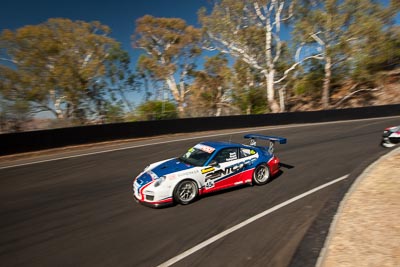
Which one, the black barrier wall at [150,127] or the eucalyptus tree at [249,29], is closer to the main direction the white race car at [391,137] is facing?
the black barrier wall

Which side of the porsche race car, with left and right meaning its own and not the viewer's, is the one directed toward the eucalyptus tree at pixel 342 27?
back

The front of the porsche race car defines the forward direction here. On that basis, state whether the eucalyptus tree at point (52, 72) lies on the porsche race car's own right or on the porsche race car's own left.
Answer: on the porsche race car's own right

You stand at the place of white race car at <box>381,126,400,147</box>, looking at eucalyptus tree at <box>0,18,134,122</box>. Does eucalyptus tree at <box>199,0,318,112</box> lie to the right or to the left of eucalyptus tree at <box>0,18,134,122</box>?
right

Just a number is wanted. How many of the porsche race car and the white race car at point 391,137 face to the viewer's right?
0

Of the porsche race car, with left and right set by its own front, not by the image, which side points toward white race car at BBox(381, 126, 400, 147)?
back

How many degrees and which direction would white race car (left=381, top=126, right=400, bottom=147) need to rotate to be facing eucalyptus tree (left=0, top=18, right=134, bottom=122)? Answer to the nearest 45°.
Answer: approximately 45° to its right

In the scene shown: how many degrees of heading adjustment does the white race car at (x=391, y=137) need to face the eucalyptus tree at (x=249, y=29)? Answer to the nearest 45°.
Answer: approximately 90° to its right

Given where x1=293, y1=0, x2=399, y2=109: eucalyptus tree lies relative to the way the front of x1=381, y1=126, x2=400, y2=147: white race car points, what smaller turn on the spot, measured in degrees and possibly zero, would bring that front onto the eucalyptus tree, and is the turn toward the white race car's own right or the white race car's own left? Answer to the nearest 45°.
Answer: approximately 135° to the white race car's own right

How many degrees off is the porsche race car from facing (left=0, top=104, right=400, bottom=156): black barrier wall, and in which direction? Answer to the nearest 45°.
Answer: approximately 135° to its right

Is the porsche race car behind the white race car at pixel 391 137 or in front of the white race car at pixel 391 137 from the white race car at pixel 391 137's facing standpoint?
in front

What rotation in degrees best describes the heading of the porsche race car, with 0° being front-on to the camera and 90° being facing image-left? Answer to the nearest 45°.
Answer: approximately 45°

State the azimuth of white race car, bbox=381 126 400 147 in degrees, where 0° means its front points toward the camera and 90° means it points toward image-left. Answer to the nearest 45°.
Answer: approximately 45°

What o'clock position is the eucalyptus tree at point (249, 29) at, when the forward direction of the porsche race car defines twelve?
The eucalyptus tree is roughly at 5 o'clock from the porsche race car.
